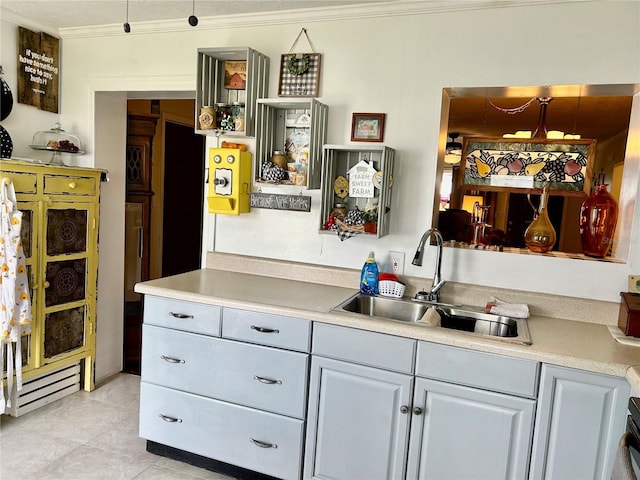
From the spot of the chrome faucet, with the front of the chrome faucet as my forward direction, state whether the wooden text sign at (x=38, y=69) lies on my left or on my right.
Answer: on my right

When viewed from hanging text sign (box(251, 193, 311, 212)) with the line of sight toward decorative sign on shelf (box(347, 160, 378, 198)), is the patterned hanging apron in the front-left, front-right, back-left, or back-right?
back-right

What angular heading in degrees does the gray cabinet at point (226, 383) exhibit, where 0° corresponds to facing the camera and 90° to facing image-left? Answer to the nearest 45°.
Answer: approximately 45°

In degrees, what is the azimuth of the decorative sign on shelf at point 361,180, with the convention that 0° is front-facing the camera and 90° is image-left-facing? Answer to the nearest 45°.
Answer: approximately 0°

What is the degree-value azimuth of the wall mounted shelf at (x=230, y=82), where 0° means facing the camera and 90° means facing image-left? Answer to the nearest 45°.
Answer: approximately 45°
